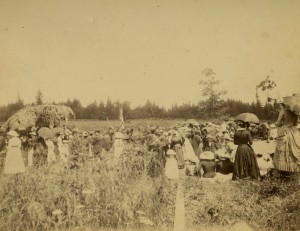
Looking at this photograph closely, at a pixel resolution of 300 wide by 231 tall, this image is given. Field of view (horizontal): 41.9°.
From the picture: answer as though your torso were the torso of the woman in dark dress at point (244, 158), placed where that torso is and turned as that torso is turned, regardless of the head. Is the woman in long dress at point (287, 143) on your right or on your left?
on your right
